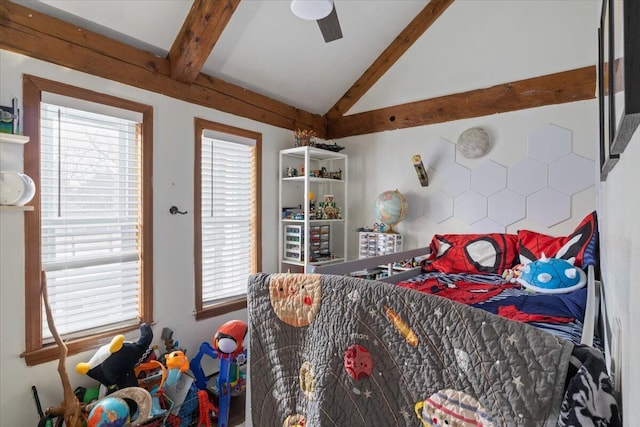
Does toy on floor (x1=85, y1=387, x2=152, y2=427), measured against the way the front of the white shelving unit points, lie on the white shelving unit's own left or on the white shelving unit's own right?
on the white shelving unit's own right

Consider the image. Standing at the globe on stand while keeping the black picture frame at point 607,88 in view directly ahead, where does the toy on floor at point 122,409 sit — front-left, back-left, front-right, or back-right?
front-right

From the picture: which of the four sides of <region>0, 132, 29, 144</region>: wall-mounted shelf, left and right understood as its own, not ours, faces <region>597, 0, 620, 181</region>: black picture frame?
front

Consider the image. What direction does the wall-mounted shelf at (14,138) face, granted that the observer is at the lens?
facing the viewer and to the right of the viewer

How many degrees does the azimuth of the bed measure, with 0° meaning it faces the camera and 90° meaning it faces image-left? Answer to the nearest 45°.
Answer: approximately 45°

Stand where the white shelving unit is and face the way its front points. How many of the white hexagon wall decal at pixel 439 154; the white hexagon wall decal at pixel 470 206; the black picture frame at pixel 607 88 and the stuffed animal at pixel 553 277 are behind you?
0

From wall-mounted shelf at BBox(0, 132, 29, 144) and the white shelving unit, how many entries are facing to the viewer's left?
0

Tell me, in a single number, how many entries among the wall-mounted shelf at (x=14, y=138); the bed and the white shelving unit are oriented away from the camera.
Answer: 0

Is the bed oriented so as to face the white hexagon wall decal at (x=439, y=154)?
no

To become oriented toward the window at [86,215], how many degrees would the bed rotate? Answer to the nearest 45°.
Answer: approximately 45° to its right

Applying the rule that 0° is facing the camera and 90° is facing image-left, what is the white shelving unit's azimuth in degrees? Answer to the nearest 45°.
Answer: approximately 315°

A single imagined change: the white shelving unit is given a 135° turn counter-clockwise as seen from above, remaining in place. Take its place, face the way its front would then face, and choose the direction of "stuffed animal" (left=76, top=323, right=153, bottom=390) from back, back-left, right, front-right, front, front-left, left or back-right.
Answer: back-left

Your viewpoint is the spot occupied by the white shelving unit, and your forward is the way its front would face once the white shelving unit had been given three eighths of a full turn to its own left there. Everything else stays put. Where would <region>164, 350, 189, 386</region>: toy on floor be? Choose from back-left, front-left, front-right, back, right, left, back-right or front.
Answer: back-left
